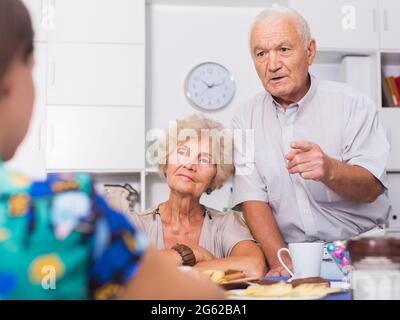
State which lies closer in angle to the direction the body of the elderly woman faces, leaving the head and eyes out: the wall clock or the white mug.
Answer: the white mug

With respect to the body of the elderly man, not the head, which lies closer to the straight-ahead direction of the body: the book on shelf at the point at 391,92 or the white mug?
the white mug

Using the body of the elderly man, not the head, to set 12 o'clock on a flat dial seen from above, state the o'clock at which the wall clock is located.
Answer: The wall clock is roughly at 4 o'clock from the elderly man.

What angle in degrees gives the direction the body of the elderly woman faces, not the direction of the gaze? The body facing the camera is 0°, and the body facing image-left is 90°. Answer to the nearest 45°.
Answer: approximately 0°

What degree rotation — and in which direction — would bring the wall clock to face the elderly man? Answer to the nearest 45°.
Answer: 0° — it already faces them

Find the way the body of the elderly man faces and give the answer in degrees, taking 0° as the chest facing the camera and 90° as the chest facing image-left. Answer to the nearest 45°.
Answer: approximately 45°

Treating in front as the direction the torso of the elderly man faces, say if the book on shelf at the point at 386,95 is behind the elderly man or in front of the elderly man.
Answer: behind

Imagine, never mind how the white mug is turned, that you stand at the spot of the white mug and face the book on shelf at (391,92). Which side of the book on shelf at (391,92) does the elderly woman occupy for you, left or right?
left

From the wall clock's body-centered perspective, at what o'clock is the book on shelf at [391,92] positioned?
The book on shelf is roughly at 9 o'clock from the wall clock.

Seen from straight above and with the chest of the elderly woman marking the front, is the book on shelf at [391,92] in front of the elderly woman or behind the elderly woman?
behind

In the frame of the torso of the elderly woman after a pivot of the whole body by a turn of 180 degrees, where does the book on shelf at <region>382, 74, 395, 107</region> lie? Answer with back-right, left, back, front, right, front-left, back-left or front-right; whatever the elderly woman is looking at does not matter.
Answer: front-right

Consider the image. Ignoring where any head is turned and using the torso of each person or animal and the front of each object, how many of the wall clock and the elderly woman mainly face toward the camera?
2

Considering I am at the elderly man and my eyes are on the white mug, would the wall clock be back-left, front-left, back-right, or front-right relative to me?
back-right
